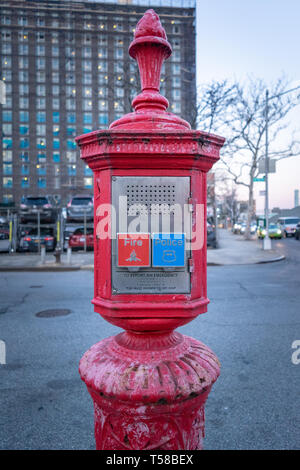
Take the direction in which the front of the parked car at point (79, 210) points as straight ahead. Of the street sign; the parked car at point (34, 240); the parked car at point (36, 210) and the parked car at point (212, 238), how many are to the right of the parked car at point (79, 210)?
2

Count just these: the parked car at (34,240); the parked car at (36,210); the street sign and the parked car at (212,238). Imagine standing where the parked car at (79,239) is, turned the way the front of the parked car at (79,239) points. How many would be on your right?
2

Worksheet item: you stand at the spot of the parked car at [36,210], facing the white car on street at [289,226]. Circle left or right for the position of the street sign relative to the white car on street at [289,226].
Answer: right
